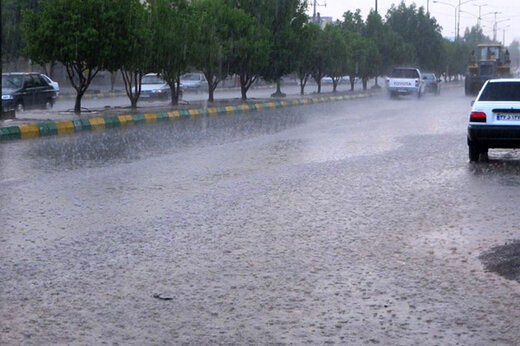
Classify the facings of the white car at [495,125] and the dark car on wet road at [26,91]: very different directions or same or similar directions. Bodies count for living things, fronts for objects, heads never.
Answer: very different directions

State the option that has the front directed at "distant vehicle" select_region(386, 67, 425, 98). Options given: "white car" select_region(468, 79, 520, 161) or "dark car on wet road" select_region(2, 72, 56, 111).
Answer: the white car

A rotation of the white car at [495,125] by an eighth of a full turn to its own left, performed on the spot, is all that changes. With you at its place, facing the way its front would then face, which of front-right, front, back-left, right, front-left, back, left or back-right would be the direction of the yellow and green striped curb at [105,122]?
front

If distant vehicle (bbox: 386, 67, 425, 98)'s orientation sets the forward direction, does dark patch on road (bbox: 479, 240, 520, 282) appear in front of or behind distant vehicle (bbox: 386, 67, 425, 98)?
behind

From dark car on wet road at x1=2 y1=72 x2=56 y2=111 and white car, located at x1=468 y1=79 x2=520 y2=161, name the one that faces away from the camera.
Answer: the white car

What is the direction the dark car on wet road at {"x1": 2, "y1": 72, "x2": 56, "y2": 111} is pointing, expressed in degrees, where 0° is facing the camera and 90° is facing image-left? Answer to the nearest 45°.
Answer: approximately 45°

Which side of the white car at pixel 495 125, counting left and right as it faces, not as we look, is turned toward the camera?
back

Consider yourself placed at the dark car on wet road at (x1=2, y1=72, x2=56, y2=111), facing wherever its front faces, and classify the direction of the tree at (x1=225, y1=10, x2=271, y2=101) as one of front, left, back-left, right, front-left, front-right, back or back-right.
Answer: back

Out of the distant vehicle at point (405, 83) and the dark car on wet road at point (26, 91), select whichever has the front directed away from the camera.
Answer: the distant vehicle

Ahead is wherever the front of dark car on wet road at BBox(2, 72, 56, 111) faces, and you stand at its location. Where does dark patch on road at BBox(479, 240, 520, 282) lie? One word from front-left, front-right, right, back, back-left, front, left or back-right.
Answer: front-left

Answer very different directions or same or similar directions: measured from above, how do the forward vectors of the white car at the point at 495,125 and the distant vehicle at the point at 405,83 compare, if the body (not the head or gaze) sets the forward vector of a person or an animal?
same or similar directions

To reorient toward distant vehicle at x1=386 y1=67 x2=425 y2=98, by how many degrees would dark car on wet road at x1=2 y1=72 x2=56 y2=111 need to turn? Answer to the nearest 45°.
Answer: approximately 180°

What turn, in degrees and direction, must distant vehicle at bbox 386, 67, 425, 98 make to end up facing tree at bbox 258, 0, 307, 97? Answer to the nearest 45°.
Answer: approximately 135° to its left

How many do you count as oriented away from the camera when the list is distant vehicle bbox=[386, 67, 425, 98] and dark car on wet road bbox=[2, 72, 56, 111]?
1

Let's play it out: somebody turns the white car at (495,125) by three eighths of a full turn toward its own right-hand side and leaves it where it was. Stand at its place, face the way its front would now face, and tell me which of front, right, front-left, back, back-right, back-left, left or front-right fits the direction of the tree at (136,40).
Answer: back

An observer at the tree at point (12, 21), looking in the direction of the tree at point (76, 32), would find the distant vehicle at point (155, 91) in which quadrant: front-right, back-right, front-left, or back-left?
front-left

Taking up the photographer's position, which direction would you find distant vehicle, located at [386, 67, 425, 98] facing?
facing away from the viewer
